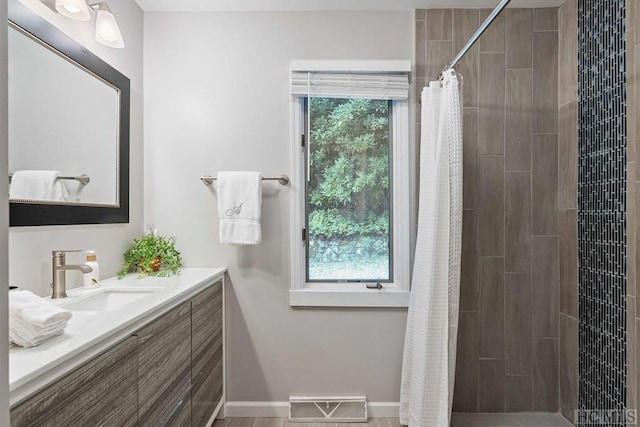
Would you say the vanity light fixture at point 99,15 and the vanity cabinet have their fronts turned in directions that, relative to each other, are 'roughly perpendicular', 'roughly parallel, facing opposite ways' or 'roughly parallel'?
roughly parallel

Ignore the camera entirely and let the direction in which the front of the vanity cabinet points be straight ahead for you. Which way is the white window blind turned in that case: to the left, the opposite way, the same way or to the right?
to the right

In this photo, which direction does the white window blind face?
toward the camera

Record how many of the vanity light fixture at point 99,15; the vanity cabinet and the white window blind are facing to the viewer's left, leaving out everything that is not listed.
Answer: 0

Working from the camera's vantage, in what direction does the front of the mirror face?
facing the viewer and to the right of the viewer

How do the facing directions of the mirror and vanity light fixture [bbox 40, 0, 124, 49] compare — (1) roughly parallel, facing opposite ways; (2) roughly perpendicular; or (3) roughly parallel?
roughly parallel

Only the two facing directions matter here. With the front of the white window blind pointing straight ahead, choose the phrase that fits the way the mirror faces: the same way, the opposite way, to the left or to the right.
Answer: to the left
